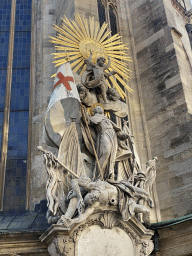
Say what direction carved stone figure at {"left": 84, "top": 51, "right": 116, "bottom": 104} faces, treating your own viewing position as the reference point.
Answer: facing the viewer

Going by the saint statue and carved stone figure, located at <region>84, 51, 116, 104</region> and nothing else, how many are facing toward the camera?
2

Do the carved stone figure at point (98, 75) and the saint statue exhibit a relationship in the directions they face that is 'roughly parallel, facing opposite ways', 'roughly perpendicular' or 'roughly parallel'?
roughly parallel

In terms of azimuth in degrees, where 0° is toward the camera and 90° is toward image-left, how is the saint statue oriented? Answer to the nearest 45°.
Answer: approximately 0°
